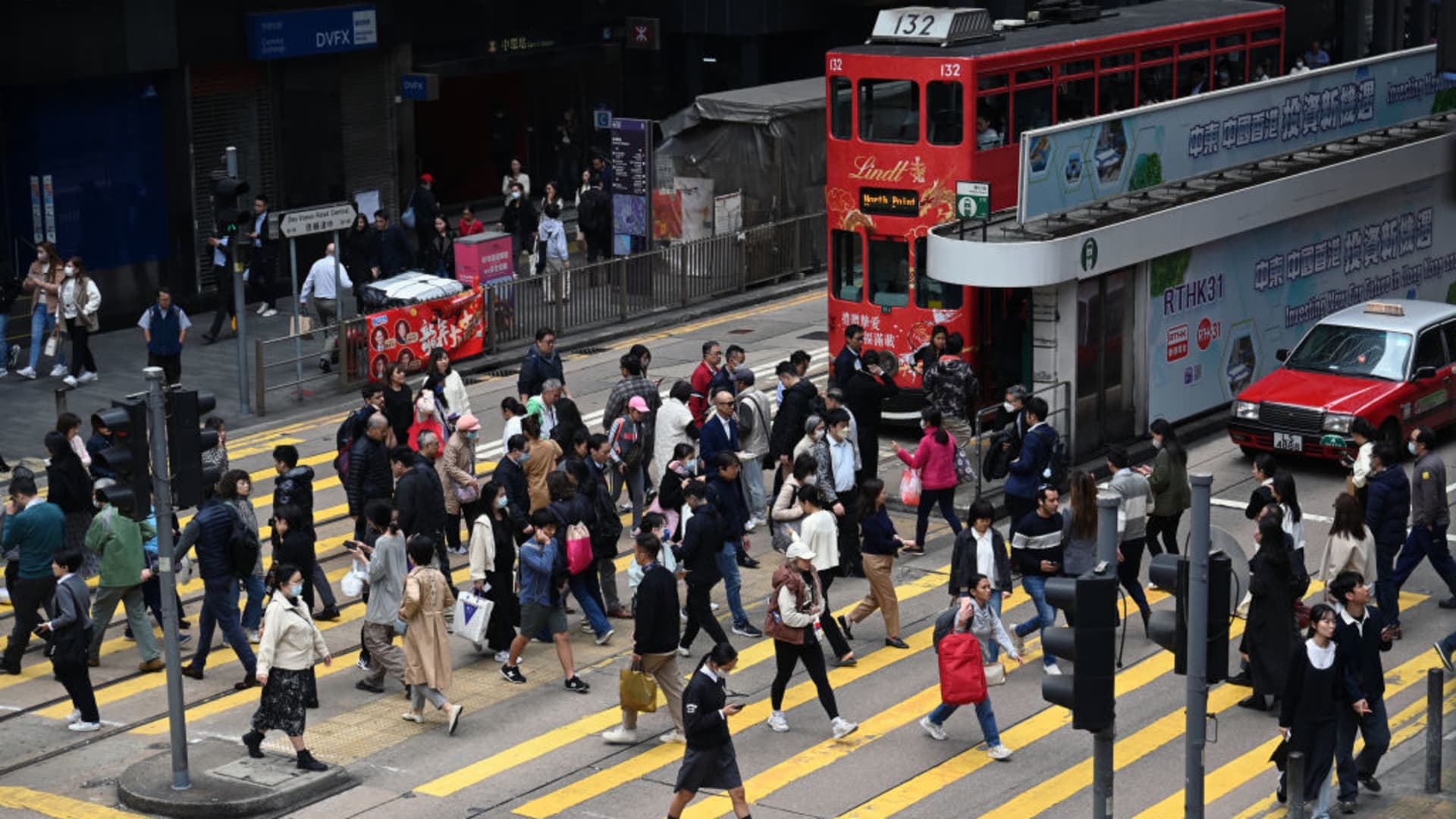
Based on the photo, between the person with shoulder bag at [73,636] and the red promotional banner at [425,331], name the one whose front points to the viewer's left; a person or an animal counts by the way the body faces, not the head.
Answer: the person with shoulder bag

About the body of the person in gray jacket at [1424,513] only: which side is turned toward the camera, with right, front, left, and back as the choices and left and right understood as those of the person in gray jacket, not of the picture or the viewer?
left

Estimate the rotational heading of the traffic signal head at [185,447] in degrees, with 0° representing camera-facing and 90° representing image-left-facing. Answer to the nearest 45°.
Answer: approximately 225°

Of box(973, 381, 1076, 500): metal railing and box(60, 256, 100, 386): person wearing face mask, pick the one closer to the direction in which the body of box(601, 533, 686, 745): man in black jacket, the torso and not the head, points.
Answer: the person wearing face mask

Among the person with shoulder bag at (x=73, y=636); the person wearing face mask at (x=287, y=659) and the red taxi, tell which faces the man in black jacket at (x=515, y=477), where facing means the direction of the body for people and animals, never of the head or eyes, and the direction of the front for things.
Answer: the red taxi

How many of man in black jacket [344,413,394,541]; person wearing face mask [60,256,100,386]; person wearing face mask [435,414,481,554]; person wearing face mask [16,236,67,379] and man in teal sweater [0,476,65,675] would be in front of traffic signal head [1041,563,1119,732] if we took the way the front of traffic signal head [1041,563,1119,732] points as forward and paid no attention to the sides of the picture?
5

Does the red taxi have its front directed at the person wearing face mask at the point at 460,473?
yes

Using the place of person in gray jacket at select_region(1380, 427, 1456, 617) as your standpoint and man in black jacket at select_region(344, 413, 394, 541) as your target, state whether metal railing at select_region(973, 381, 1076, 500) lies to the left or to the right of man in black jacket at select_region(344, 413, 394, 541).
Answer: right

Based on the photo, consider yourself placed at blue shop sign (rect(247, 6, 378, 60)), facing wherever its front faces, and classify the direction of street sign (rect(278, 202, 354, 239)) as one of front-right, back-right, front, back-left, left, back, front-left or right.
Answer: front-right
